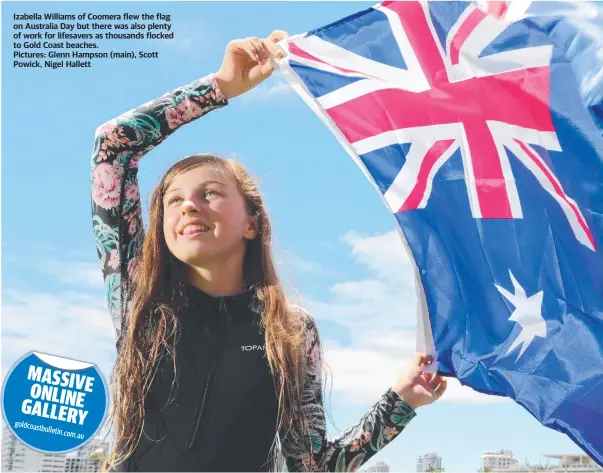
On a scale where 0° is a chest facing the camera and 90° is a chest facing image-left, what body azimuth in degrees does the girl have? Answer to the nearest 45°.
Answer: approximately 0°
